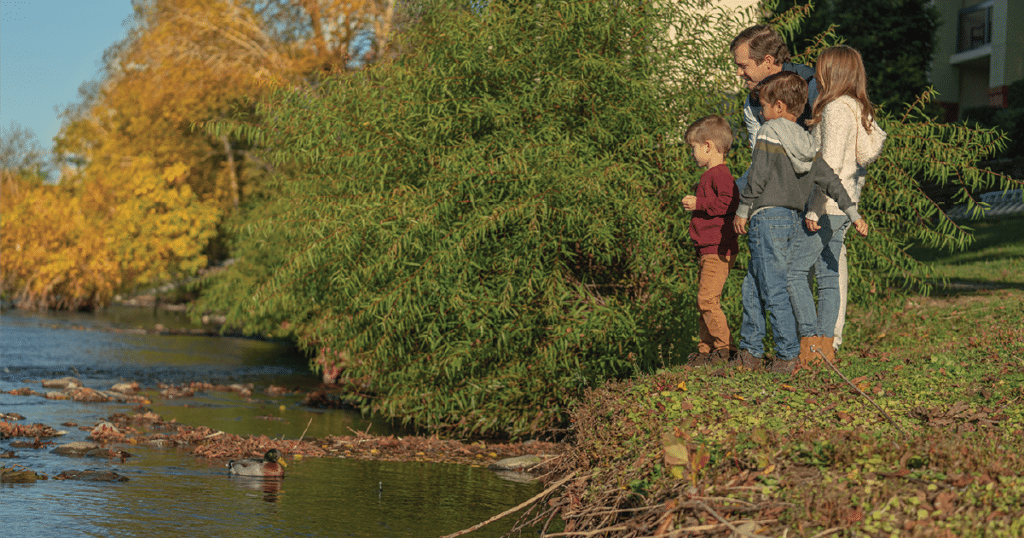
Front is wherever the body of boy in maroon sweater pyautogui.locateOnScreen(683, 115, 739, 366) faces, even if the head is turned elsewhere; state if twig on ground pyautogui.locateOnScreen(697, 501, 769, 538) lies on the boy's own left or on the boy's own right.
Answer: on the boy's own left

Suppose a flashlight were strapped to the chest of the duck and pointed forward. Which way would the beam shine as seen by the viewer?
to the viewer's right

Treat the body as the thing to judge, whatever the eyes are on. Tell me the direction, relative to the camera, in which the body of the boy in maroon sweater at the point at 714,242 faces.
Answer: to the viewer's left

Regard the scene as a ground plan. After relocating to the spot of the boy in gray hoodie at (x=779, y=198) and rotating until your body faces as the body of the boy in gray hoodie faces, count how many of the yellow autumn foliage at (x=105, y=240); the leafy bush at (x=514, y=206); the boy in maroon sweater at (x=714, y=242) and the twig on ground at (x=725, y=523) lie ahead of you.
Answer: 3

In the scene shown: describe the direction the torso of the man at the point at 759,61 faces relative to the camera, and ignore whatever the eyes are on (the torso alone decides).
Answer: to the viewer's left

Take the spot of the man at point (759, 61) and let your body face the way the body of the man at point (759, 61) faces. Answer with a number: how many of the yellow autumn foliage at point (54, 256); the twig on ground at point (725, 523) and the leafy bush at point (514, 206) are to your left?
1

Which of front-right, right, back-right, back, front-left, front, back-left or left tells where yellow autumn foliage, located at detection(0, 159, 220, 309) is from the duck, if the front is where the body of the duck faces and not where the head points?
left

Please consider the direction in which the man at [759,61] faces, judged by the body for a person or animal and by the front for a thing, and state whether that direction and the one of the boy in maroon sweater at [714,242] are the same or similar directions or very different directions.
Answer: same or similar directions

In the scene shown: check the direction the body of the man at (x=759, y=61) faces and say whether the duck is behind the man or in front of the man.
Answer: in front

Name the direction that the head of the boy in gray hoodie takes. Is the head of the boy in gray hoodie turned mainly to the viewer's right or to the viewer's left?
to the viewer's left

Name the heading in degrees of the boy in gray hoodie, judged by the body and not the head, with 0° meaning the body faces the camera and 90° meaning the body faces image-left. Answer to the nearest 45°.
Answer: approximately 135°

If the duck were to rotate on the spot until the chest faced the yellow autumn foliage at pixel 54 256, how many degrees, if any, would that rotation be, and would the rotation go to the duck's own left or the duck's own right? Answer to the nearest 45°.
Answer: approximately 90° to the duck's own left

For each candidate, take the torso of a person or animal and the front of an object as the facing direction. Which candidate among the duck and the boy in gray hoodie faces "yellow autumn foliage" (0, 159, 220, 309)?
the boy in gray hoodie

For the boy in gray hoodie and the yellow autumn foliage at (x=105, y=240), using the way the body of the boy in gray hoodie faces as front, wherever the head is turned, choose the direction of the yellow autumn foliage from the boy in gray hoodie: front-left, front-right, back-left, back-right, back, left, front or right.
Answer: front
